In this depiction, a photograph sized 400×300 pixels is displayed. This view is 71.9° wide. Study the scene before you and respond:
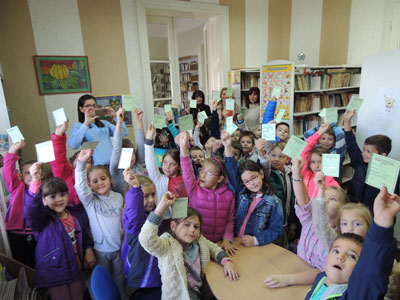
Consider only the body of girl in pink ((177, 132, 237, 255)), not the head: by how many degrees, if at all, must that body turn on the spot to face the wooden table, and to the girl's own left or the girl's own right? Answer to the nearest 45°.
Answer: approximately 45° to the girl's own left

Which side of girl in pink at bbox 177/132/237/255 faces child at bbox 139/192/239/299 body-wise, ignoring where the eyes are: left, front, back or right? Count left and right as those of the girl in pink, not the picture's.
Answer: front

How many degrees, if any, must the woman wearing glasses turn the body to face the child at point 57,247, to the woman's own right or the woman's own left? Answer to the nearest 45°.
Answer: approximately 45° to the woman's own right

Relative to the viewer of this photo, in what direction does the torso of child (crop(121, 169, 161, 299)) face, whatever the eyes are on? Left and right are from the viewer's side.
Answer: facing the viewer and to the right of the viewer

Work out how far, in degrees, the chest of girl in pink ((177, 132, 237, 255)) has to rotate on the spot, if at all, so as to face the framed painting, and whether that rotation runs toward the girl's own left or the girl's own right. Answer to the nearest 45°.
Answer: approximately 135° to the girl's own right

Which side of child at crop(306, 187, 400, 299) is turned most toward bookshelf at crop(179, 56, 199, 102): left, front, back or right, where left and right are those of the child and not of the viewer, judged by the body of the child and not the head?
right

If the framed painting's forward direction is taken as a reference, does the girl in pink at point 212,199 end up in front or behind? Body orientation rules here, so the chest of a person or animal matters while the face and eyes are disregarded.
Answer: in front

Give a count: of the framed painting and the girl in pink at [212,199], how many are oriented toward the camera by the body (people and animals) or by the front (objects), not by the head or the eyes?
2

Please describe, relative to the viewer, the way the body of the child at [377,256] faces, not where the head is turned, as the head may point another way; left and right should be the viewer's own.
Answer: facing the viewer and to the left of the viewer

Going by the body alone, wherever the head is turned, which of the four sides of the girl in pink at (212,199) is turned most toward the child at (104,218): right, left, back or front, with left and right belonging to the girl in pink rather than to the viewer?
right

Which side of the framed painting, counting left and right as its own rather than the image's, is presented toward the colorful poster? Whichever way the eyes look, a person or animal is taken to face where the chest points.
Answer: left

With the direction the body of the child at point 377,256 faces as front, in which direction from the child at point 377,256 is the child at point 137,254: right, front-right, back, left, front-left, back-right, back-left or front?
front-right
